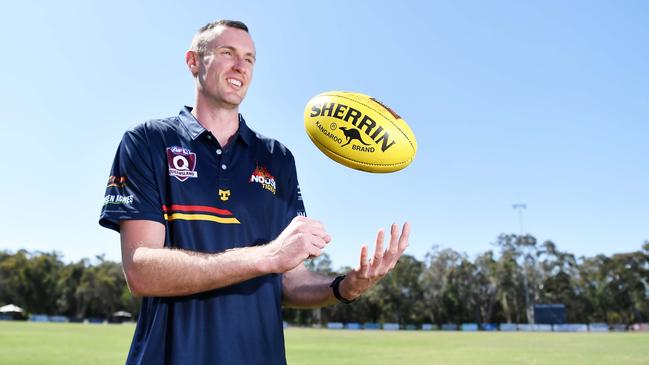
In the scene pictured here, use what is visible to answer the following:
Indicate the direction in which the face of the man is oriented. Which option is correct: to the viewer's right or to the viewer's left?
to the viewer's right

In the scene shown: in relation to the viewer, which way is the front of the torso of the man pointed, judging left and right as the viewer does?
facing the viewer and to the right of the viewer
